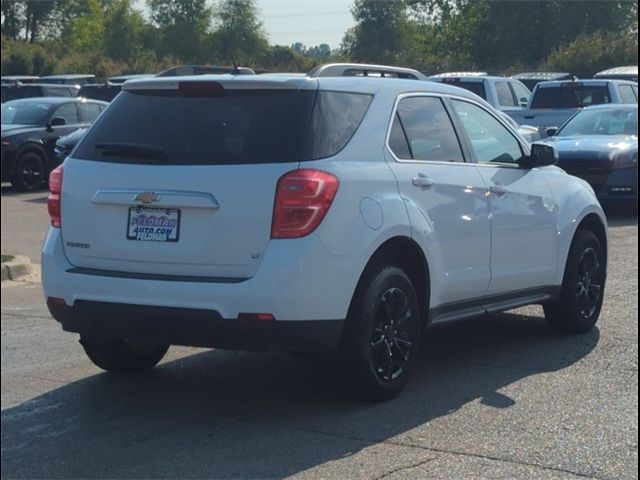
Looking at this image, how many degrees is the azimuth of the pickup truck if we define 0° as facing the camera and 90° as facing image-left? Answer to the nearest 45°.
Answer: approximately 225°

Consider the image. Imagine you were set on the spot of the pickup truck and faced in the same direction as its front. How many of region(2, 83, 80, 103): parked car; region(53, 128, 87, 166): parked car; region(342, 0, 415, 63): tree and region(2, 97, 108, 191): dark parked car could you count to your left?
3

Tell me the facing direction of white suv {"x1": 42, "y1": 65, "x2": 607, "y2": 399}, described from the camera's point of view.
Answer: facing away from the viewer and to the right of the viewer

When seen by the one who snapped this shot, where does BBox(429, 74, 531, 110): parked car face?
facing away from the viewer and to the right of the viewer
